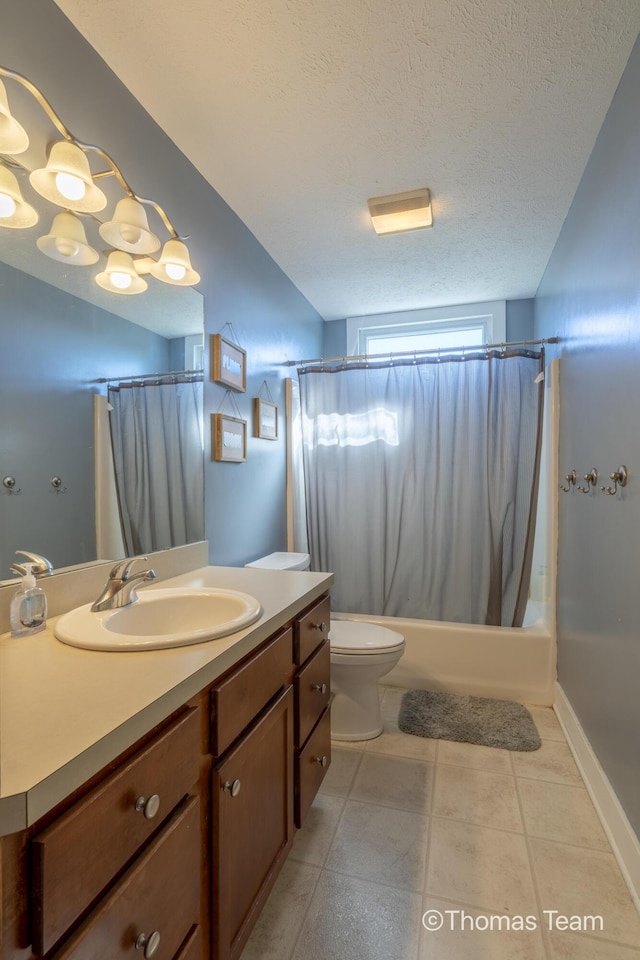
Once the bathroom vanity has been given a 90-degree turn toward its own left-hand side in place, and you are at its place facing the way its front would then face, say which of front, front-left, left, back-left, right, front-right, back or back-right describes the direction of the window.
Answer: front

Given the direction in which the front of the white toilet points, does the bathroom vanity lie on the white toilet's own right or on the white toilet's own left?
on the white toilet's own right

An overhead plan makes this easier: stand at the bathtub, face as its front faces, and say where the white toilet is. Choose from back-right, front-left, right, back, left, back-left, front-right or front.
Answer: front-right

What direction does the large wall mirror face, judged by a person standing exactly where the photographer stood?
facing the viewer and to the right of the viewer

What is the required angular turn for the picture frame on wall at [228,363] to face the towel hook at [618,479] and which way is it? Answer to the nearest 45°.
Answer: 0° — it already faces it

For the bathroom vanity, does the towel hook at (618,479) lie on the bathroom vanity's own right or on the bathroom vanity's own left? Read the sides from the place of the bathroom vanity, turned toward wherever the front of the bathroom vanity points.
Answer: on the bathroom vanity's own left

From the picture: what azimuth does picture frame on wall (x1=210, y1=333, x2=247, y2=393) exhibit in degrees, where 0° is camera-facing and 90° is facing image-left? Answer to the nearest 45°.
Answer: approximately 315°

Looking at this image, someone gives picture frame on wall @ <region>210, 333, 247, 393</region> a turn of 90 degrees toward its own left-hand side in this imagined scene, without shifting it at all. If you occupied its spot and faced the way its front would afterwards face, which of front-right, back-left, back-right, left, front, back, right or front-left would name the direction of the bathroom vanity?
back-right

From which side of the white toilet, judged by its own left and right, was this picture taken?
right

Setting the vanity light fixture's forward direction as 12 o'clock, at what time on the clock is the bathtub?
The bathtub is roughly at 10 o'clock from the vanity light fixture.

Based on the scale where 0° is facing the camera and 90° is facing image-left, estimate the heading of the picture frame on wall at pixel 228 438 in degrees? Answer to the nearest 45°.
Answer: approximately 315°
